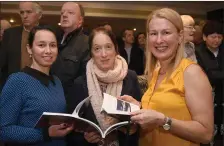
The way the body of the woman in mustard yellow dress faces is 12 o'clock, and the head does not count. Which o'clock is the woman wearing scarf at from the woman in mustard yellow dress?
The woman wearing scarf is roughly at 3 o'clock from the woman in mustard yellow dress.

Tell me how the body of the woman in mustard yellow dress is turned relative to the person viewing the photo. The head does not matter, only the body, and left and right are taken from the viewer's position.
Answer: facing the viewer and to the left of the viewer

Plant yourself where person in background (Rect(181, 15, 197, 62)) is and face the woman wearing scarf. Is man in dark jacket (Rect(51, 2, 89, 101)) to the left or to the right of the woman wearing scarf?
right

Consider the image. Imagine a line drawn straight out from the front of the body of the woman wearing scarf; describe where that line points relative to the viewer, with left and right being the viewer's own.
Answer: facing the viewer

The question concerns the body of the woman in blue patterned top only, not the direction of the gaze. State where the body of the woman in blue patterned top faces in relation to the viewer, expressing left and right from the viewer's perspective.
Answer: facing the viewer and to the right of the viewer

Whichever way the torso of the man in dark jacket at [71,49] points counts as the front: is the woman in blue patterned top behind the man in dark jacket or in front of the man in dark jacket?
in front

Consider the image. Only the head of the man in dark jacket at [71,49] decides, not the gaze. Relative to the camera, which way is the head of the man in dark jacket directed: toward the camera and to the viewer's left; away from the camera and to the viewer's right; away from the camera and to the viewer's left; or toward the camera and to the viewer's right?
toward the camera and to the viewer's left

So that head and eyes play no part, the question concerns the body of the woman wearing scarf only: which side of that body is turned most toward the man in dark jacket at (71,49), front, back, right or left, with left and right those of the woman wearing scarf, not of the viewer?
back

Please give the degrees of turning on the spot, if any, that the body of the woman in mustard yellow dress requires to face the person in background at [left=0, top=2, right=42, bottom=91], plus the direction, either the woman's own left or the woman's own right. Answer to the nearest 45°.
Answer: approximately 90° to the woman's own right

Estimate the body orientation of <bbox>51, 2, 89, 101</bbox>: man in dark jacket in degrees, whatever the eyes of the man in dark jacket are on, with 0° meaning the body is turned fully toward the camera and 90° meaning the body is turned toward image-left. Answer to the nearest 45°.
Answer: approximately 45°

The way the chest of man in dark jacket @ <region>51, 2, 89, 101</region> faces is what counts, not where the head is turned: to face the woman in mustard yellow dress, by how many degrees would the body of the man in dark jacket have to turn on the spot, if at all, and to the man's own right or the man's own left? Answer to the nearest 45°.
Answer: approximately 45° to the man's own left

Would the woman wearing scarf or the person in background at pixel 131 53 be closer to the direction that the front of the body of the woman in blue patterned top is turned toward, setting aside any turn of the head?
the woman wearing scarf
